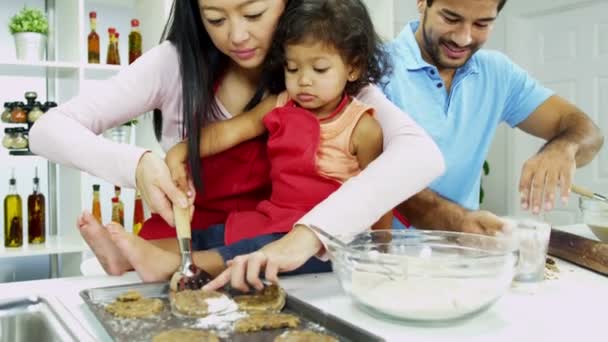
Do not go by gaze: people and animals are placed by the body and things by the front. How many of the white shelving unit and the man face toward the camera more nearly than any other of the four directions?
2

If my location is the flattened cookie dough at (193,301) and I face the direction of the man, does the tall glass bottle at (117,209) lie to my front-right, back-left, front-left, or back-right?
front-left

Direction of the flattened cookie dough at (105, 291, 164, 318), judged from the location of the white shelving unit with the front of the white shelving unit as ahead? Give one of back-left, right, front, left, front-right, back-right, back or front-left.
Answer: front

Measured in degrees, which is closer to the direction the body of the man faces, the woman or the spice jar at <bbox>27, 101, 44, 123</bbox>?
the woman

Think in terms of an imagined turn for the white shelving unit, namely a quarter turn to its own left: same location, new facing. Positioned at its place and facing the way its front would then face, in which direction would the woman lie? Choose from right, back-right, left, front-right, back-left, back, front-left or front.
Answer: right

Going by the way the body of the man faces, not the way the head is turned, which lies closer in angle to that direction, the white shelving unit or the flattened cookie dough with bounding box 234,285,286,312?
the flattened cookie dough

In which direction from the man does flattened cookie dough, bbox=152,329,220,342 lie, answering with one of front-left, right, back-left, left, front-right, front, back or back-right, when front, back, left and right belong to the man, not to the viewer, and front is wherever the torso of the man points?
front

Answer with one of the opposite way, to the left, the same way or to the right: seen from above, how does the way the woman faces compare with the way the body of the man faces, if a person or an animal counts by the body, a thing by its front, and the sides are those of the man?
the same way

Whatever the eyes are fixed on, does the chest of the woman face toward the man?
no

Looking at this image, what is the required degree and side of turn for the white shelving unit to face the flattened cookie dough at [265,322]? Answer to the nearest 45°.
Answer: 0° — it already faces it

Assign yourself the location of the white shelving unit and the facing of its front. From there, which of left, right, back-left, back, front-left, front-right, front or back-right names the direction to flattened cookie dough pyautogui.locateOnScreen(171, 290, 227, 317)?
front

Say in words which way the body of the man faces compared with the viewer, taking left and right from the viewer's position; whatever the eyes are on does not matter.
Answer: facing the viewer

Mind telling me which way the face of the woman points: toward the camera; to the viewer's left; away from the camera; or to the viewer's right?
toward the camera
